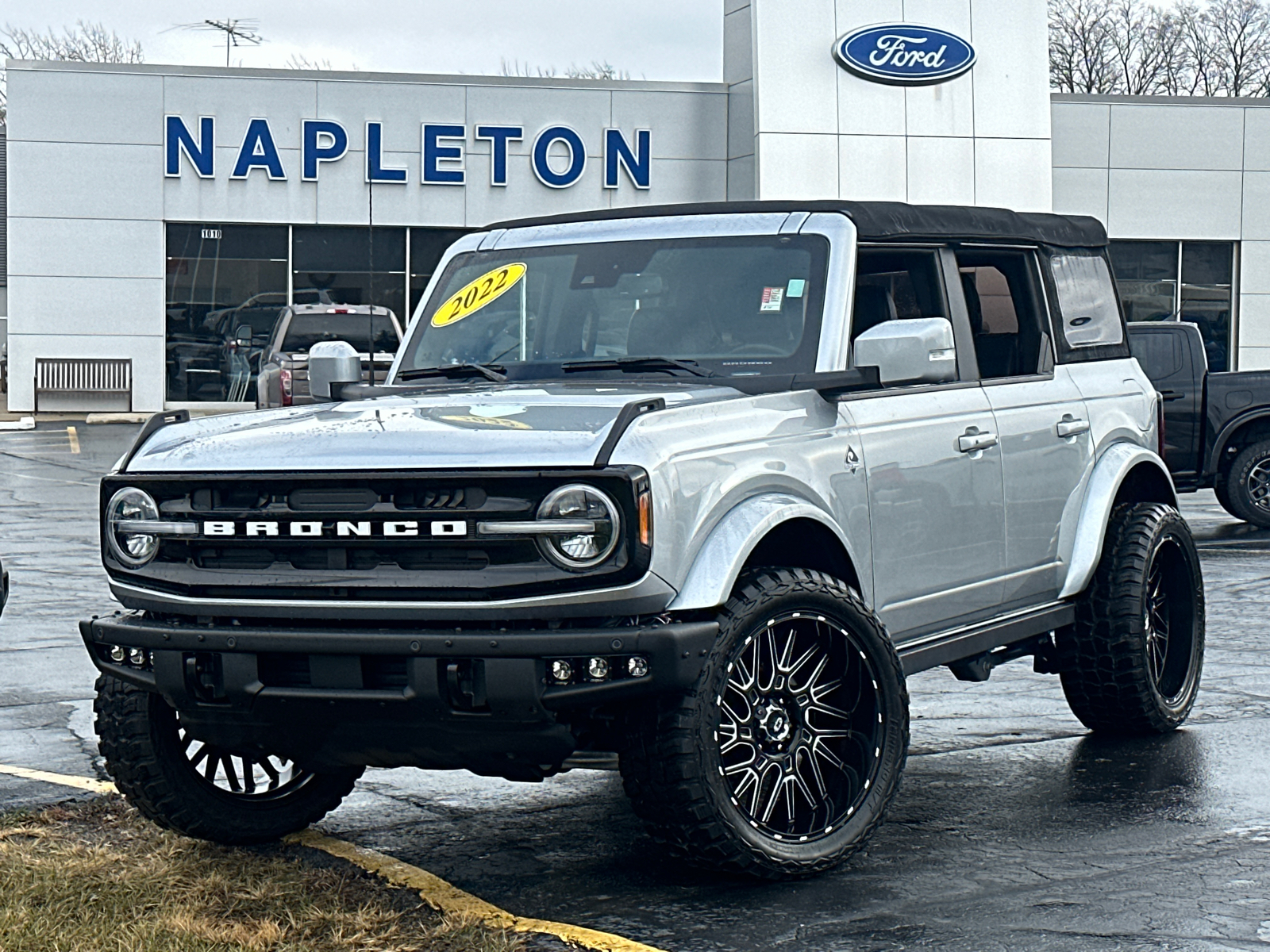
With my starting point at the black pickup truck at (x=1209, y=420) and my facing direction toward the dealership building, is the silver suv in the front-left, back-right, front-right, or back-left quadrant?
back-left

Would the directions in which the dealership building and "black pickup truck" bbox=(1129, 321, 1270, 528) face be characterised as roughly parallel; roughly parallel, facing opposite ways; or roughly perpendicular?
roughly perpendicular

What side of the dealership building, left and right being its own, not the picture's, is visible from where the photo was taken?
front

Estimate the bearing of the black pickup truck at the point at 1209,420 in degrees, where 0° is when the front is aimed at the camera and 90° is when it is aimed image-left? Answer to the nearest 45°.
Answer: approximately 90°

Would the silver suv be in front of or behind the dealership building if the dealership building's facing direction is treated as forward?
in front

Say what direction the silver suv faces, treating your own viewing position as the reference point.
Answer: facing the viewer and to the left of the viewer

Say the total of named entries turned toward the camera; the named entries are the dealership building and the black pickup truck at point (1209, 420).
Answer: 1

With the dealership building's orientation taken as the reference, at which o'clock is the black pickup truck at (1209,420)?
The black pickup truck is roughly at 11 o'clock from the dealership building.

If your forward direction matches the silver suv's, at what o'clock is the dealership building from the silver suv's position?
The dealership building is roughly at 4 o'clock from the silver suv.

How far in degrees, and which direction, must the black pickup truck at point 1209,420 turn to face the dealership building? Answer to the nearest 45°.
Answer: approximately 45° to its right
